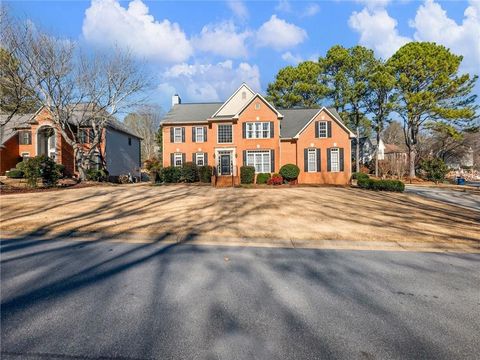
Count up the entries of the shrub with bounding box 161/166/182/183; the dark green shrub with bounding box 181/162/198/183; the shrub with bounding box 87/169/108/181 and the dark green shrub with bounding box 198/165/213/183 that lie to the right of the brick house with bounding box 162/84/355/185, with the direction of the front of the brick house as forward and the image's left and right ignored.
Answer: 4

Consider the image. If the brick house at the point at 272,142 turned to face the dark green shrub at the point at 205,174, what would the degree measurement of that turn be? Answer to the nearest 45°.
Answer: approximately 90° to its right

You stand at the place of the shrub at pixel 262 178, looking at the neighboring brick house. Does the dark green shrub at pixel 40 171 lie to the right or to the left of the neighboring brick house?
left

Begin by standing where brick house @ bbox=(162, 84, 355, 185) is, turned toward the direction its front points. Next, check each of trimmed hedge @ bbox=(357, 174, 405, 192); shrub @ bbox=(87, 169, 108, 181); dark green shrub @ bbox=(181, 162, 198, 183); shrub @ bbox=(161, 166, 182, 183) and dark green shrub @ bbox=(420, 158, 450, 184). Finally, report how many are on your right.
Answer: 3

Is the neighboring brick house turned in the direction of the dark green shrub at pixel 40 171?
yes

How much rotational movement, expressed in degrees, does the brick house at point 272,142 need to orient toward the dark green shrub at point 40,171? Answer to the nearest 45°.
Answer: approximately 45° to its right

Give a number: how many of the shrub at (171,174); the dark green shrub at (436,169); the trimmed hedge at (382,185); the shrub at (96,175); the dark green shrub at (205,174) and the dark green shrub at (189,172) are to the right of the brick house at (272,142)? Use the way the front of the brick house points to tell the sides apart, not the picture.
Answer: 4

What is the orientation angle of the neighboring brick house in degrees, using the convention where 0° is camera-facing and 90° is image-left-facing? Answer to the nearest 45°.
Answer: approximately 0°

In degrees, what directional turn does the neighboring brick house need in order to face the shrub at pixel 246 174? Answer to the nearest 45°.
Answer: approximately 45° to its left

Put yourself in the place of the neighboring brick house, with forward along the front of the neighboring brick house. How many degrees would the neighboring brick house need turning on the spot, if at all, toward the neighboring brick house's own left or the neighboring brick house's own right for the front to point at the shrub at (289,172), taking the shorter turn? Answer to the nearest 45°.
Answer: approximately 45° to the neighboring brick house's own left

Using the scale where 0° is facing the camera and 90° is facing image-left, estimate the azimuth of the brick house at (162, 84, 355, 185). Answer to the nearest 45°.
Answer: approximately 0°

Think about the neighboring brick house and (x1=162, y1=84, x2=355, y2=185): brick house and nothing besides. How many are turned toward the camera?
2

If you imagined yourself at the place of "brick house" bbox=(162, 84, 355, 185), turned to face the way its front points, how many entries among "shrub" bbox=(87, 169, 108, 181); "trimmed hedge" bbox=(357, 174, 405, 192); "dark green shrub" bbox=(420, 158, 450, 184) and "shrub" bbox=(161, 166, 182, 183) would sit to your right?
2
